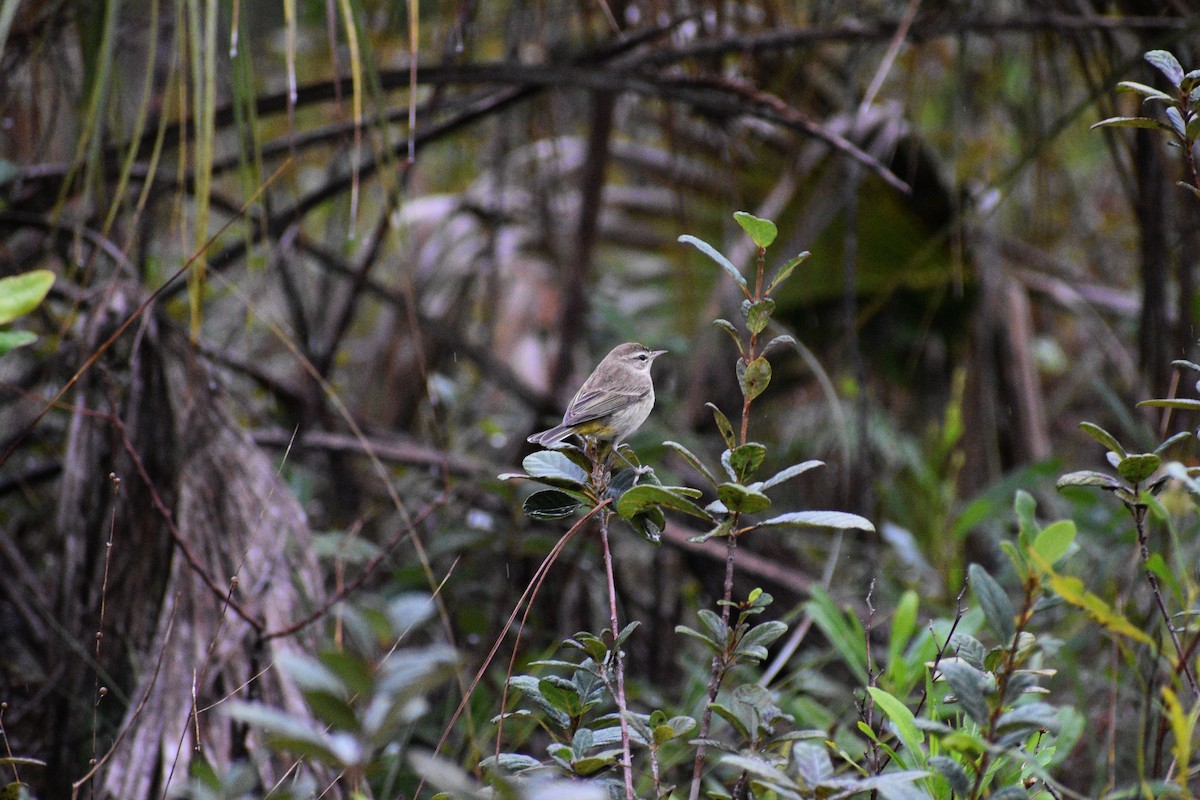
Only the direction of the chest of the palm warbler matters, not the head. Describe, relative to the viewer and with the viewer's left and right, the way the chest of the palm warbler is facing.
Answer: facing to the right of the viewer

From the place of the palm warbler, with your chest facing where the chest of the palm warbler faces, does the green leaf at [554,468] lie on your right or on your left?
on your right

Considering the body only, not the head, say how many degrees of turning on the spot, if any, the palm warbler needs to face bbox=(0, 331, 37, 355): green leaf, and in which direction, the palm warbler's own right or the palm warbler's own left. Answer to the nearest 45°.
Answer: approximately 135° to the palm warbler's own right
